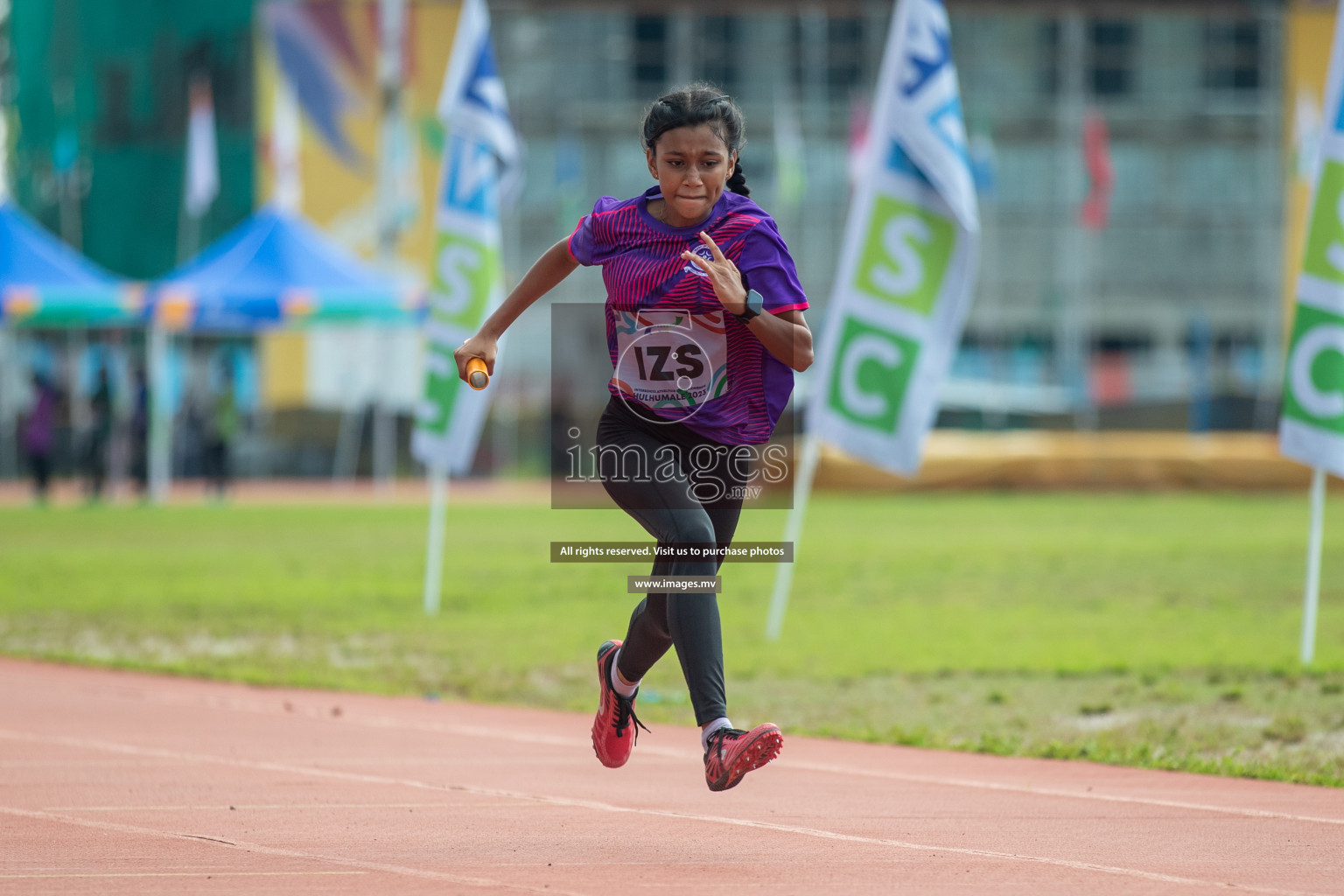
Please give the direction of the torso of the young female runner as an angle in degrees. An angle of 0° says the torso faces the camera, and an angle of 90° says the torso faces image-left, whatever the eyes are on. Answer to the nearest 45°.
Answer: approximately 0°

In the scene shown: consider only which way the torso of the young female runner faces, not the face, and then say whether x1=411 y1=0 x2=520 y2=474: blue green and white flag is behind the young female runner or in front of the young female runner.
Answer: behind

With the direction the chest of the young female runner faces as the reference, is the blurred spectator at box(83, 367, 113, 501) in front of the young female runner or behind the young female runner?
behind

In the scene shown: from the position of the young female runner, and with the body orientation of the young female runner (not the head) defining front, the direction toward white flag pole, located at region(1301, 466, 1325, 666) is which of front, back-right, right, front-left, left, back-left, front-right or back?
back-left

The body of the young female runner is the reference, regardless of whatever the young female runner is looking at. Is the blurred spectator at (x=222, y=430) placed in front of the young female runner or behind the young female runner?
behind

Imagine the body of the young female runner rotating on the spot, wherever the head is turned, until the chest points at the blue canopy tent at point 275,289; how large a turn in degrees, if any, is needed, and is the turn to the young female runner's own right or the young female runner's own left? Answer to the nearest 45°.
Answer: approximately 180°

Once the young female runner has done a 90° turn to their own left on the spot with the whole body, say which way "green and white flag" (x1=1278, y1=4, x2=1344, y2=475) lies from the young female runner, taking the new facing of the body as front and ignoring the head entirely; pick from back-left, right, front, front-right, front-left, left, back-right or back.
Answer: front-left

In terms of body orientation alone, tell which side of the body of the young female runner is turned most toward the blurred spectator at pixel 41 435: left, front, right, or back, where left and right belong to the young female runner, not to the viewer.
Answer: back

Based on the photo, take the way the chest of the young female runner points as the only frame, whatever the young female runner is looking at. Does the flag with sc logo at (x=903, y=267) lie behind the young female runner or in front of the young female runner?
behind

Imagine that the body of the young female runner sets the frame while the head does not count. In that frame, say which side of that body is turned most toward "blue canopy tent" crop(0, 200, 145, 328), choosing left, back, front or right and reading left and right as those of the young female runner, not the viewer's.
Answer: back

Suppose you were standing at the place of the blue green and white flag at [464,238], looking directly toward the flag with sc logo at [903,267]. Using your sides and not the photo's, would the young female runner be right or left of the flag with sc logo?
right
